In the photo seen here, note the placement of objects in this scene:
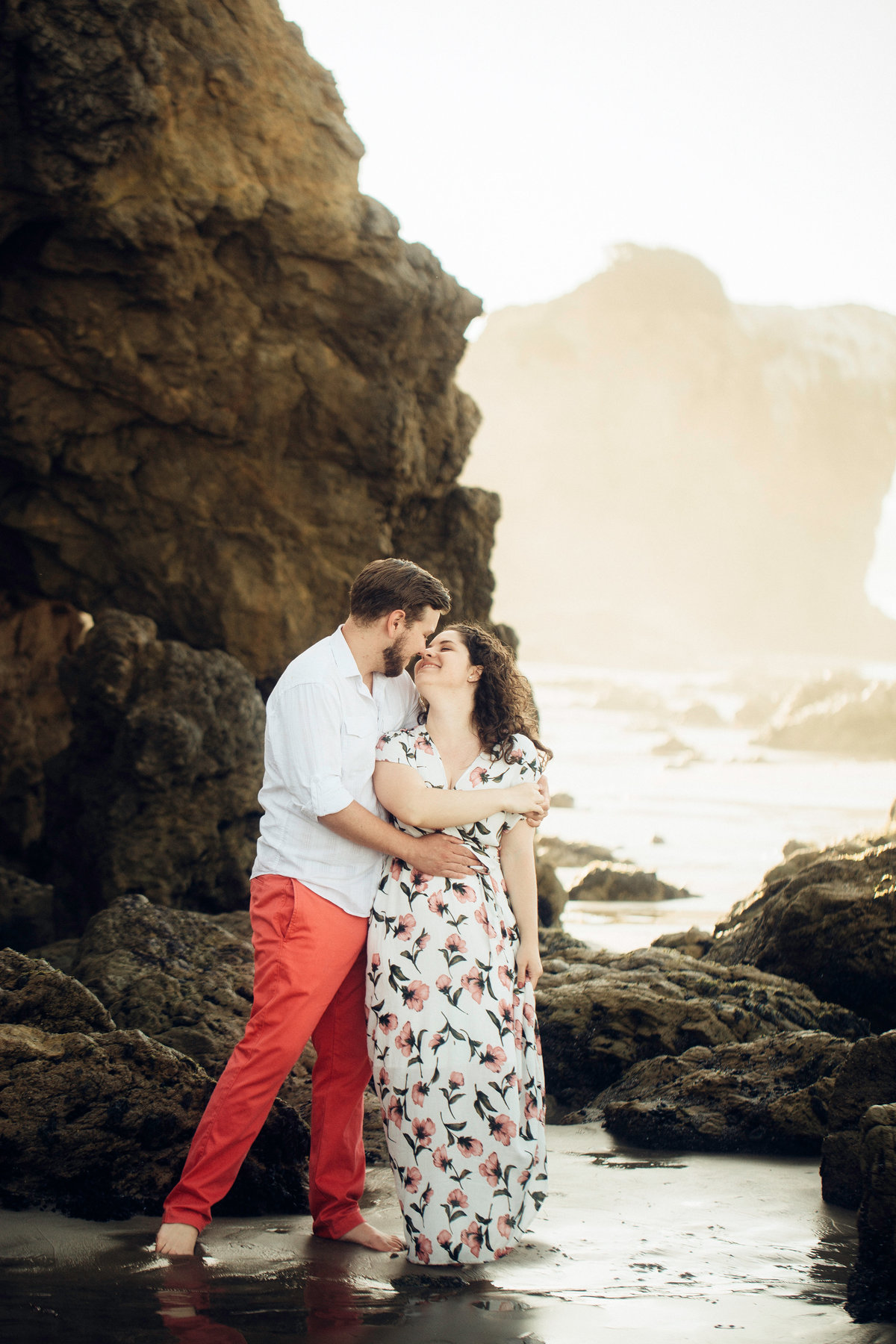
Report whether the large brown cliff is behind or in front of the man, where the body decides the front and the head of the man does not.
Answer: behind

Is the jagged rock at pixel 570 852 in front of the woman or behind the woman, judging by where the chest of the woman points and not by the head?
behind

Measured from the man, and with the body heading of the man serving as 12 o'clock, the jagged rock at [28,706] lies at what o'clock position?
The jagged rock is roughly at 7 o'clock from the man.

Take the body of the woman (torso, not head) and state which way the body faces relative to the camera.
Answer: toward the camera

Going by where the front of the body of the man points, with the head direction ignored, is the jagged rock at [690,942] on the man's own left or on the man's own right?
on the man's own left

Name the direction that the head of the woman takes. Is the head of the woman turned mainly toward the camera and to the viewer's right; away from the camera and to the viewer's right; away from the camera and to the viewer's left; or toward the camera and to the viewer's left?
toward the camera and to the viewer's left

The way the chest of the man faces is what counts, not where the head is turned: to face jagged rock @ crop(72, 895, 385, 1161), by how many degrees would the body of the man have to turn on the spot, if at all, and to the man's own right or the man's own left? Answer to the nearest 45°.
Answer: approximately 135° to the man's own left

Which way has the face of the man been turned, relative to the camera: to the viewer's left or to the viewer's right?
to the viewer's right

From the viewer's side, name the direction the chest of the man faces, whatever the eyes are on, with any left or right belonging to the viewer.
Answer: facing the viewer and to the right of the viewer

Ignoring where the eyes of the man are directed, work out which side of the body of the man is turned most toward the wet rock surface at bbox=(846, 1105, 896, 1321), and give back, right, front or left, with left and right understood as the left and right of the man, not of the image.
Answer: front

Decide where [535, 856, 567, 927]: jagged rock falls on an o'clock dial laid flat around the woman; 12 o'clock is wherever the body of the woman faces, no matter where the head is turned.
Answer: The jagged rock is roughly at 6 o'clock from the woman.

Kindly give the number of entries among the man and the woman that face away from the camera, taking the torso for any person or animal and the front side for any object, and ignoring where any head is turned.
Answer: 0
